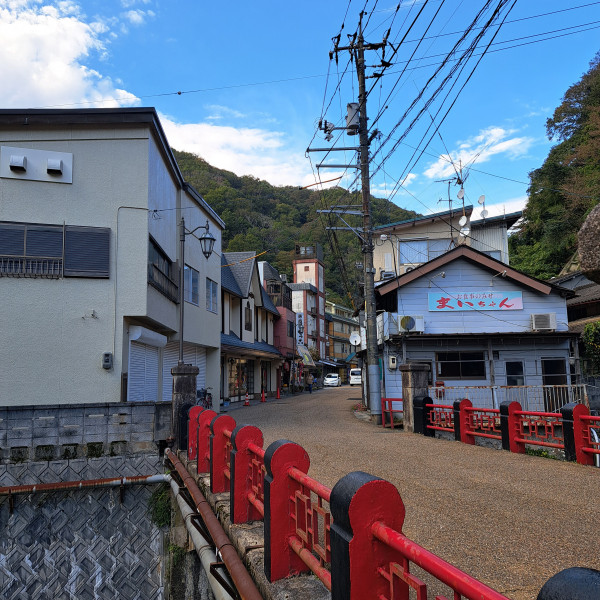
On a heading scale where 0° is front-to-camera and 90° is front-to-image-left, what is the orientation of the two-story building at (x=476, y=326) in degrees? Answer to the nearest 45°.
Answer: approximately 0°

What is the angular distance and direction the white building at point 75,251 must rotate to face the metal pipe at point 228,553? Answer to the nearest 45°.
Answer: approximately 90° to its right

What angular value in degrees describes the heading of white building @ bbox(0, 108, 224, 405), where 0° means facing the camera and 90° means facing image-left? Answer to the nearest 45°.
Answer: approximately 270°

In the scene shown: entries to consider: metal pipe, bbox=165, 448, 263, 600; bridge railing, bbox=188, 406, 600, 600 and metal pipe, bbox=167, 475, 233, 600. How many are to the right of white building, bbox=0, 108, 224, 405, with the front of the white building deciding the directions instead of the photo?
3

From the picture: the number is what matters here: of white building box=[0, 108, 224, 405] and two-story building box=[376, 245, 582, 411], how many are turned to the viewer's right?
1

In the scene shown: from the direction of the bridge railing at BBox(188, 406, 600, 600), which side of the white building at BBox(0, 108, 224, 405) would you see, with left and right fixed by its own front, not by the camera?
right
